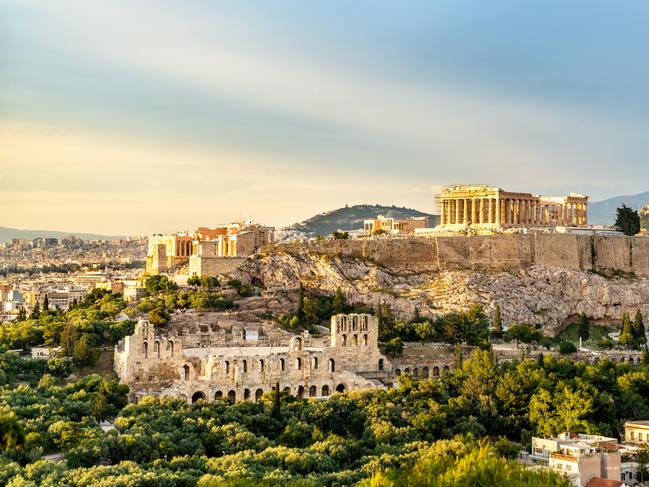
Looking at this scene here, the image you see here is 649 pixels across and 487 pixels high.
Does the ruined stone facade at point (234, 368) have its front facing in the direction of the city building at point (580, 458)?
no

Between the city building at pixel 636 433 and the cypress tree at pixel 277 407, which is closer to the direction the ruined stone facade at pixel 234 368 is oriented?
the cypress tree

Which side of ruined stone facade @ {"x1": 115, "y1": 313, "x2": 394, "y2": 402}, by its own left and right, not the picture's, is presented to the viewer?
front

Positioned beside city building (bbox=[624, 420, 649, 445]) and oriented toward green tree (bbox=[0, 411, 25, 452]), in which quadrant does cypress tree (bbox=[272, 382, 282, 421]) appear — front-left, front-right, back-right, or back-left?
front-right

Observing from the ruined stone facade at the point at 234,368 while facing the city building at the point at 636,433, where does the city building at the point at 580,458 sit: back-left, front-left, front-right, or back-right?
front-right

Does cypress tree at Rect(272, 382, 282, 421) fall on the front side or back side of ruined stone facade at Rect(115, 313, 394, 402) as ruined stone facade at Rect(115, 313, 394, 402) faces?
on the front side

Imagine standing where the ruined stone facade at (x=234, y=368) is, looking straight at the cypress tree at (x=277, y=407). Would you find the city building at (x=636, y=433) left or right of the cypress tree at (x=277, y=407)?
left

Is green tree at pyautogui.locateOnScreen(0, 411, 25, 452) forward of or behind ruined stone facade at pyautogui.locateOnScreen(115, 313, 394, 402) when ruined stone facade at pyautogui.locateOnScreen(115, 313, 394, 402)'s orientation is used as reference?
forward

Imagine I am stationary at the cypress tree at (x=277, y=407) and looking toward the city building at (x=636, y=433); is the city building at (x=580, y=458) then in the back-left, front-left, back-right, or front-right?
front-right
